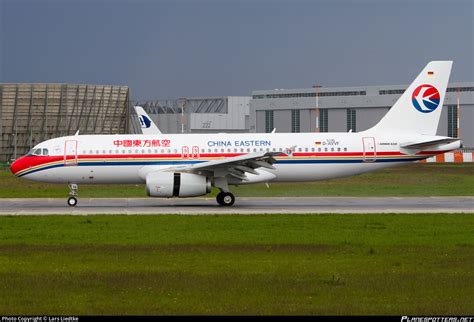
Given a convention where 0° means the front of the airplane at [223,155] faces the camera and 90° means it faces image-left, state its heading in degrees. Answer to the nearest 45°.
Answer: approximately 90°
